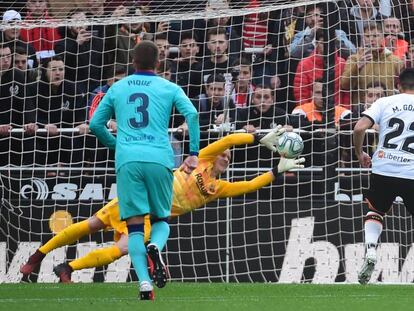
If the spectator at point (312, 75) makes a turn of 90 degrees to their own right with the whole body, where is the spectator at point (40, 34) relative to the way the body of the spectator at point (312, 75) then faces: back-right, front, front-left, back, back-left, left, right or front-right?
front

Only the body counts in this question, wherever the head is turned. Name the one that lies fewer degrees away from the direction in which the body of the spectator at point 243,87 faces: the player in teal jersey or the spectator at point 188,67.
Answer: the player in teal jersey

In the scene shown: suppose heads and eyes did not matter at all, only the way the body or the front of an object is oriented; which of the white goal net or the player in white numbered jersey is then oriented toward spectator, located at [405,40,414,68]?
the player in white numbered jersey

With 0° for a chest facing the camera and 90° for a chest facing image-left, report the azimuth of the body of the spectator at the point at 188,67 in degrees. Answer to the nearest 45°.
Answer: approximately 0°

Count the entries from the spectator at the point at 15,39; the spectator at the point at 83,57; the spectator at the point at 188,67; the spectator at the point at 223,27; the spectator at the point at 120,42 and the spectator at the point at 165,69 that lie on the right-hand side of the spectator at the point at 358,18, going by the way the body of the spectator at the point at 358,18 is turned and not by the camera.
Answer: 6

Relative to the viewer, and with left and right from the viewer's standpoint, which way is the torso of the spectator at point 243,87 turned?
facing the viewer

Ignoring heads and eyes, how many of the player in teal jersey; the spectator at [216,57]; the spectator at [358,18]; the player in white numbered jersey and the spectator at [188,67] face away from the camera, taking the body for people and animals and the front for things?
2

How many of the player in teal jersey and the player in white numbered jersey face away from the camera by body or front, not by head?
2

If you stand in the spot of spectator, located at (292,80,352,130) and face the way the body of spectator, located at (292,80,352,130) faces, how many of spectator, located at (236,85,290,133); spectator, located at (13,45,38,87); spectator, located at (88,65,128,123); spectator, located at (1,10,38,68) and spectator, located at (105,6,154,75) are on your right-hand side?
5

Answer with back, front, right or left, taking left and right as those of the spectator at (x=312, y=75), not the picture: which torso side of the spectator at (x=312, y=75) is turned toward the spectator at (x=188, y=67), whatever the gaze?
right

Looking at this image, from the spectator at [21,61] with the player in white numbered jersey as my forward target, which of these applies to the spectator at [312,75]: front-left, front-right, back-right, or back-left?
front-left

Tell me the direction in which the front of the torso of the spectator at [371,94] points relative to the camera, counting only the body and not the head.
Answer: toward the camera

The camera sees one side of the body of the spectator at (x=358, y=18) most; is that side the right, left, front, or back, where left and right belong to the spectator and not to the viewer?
front

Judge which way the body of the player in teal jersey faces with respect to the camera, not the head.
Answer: away from the camera
